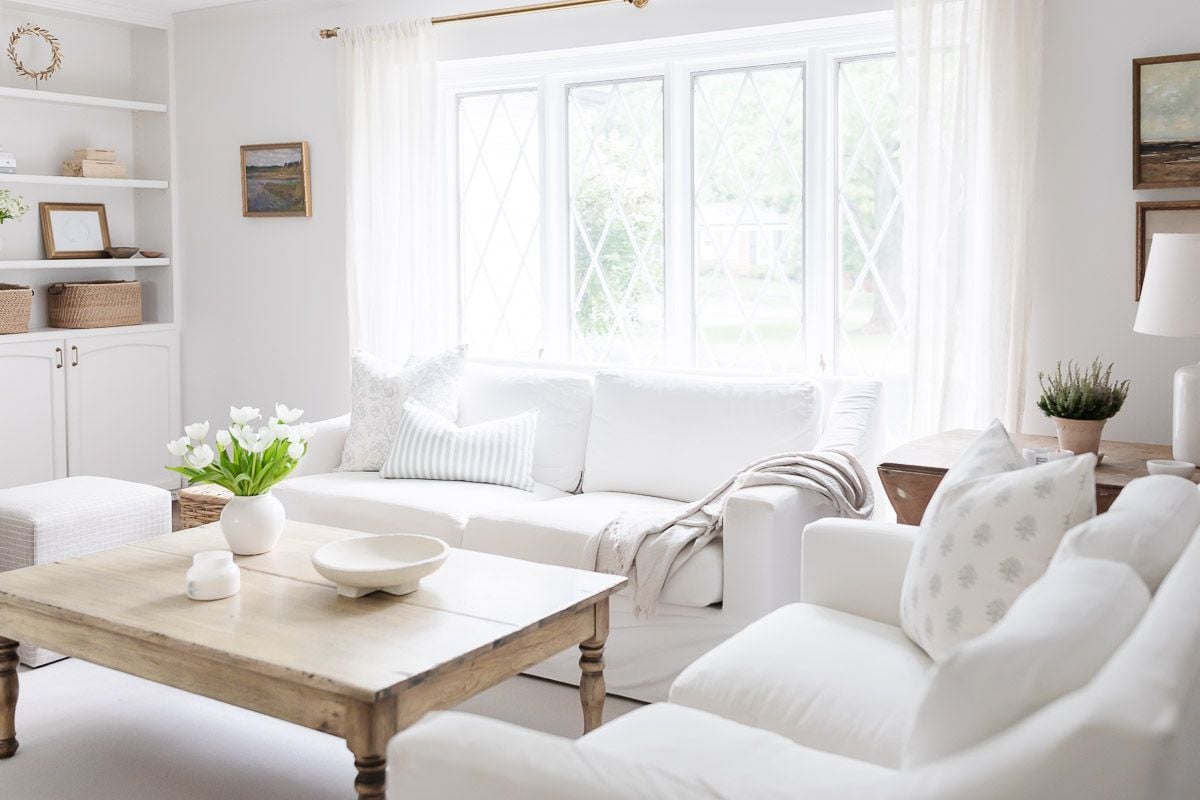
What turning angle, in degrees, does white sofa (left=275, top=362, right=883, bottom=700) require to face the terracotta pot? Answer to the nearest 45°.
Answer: approximately 90° to its left

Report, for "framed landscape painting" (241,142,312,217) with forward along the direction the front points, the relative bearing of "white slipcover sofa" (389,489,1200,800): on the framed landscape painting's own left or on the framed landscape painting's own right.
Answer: on the framed landscape painting's own left

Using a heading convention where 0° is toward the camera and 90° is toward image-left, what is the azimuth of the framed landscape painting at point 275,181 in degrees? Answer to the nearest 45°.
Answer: approximately 45°

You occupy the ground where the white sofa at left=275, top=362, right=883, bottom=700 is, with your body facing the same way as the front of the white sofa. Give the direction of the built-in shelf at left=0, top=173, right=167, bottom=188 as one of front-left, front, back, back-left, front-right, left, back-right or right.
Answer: right

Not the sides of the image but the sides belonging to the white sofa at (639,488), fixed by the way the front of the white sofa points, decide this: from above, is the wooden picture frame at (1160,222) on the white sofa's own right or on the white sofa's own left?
on the white sofa's own left

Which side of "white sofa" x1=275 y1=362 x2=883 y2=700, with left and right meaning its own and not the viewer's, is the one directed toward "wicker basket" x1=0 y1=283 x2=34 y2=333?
right

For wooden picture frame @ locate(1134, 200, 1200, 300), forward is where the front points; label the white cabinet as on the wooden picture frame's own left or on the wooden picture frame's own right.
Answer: on the wooden picture frame's own right

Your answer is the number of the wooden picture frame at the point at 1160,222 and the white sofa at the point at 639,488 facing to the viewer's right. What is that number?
0

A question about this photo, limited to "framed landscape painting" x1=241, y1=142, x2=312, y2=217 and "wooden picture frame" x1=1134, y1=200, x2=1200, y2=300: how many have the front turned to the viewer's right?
0

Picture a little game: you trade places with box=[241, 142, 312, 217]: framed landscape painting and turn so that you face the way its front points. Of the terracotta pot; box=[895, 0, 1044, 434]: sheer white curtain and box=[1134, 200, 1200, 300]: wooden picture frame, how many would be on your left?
3

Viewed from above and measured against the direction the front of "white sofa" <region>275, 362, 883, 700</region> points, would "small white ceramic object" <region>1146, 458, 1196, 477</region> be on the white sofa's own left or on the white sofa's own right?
on the white sofa's own left

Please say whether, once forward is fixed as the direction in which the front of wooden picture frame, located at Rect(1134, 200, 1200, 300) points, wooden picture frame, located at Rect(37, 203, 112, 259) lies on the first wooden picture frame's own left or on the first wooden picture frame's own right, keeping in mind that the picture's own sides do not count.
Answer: on the first wooden picture frame's own right
